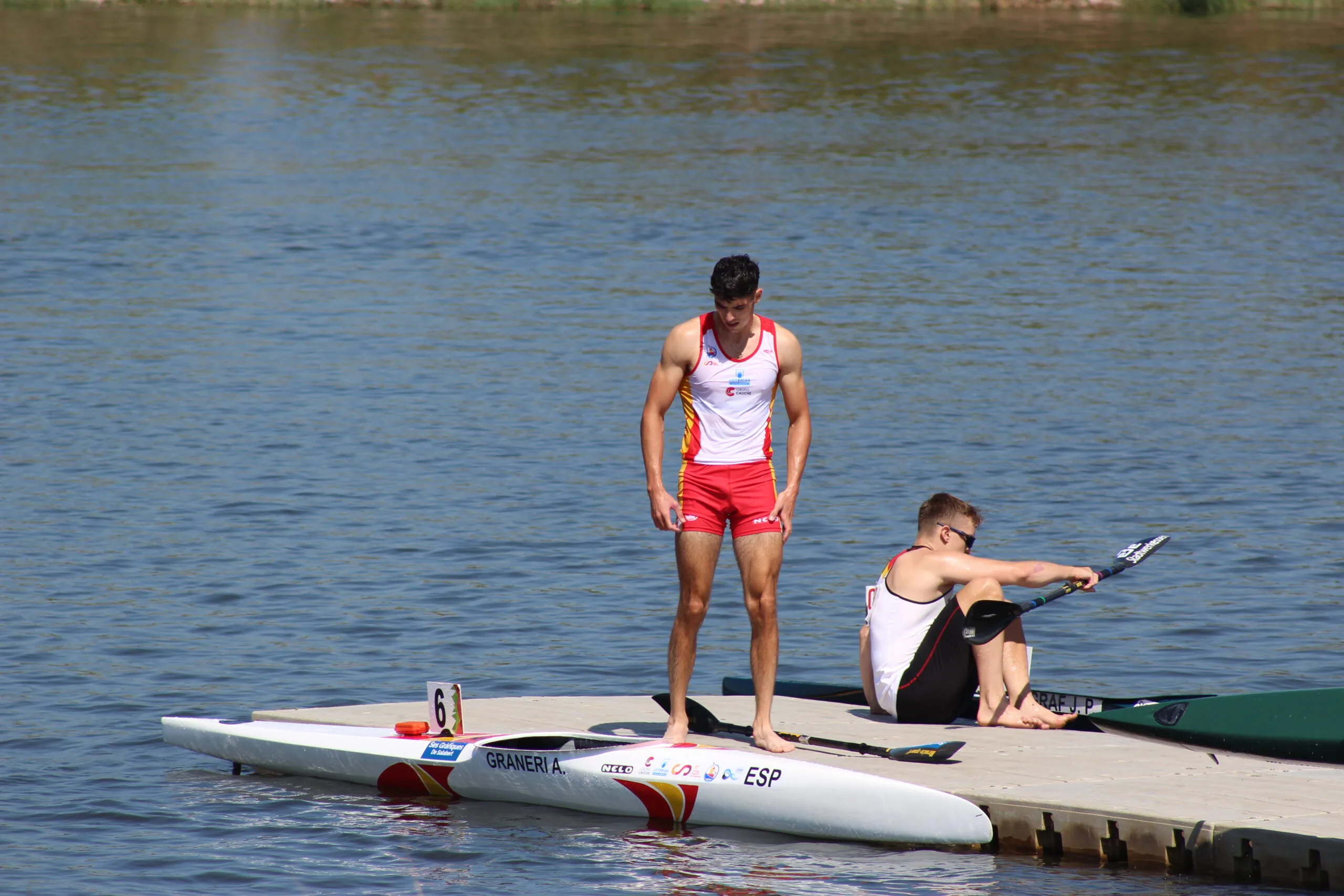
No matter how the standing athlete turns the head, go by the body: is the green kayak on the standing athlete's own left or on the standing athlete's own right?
on the standing athlete's own left

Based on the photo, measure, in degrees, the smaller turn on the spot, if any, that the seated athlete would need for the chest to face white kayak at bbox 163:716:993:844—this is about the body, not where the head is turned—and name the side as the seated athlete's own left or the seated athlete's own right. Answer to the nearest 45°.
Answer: approximately 135° to the seated athlete's own right

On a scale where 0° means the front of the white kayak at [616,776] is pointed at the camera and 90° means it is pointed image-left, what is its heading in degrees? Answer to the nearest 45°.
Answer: approximately 315°

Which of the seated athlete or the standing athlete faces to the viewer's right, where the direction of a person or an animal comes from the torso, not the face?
the seated athlete

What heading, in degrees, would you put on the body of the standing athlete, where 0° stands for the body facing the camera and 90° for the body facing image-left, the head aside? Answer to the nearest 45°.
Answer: approximately 0°

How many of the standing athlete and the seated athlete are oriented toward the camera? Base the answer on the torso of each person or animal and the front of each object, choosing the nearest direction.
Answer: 1

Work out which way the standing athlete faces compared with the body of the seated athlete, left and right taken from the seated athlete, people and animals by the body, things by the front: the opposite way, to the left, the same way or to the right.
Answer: to the right

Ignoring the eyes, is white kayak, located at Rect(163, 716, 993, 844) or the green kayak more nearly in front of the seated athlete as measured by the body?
the green kayak

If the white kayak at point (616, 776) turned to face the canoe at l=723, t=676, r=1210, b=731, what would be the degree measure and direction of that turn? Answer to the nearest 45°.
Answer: approximately 90° to its left

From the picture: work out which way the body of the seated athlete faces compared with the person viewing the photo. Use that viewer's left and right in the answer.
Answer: facing to the right of the viewer

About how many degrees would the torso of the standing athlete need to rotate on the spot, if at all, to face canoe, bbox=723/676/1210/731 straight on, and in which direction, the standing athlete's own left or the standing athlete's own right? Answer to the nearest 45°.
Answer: approximately 135° to the standing athlete's own left
